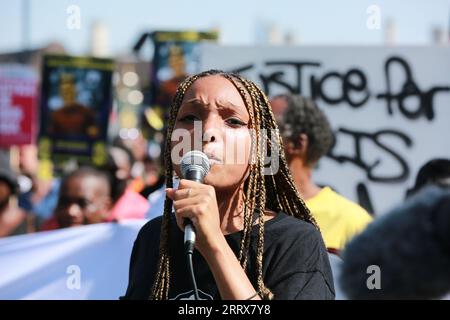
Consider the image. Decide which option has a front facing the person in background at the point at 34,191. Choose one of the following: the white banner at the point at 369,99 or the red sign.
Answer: the red sign

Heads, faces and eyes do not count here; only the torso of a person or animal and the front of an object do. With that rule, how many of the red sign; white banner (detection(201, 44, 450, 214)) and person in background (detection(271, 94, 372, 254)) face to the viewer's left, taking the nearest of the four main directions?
1

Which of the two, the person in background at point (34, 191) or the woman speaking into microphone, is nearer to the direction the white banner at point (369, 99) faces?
the woman speaking into microphone

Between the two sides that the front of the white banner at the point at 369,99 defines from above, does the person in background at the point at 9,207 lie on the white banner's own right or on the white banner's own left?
on the white banner's own right

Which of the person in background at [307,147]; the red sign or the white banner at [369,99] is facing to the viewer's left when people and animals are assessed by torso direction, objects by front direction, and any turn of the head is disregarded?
the person in background

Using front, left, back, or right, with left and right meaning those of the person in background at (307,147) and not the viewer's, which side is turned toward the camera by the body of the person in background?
left

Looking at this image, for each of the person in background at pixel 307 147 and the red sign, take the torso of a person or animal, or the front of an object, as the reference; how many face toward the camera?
1

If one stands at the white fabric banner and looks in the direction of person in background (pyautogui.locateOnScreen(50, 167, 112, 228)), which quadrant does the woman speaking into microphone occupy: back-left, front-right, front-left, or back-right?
back-right

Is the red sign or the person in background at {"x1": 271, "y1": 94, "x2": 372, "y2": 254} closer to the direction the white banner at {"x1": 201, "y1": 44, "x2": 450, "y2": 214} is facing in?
the person in background

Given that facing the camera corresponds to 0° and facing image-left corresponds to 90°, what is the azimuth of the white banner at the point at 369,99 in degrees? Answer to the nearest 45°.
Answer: approximately 0°
